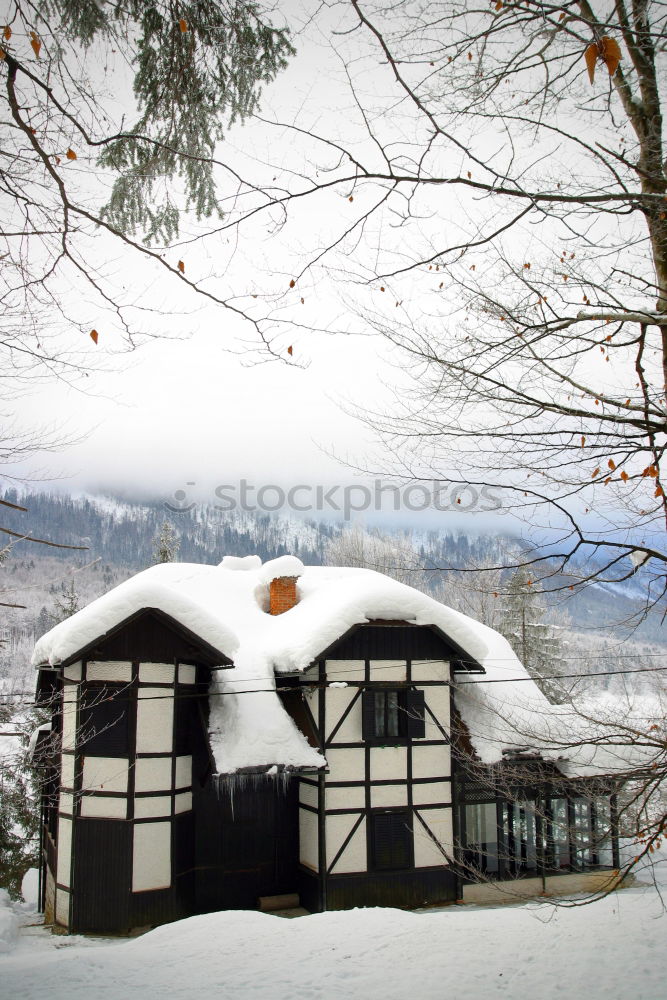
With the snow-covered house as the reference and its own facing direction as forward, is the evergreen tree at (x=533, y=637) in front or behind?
behind

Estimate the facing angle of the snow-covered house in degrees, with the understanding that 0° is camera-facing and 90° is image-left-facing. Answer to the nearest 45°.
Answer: approximately 0°

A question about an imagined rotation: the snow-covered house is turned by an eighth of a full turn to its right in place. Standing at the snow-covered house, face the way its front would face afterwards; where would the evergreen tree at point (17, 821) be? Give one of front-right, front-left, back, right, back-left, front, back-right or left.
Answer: right

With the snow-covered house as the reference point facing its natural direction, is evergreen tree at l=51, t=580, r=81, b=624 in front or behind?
behind

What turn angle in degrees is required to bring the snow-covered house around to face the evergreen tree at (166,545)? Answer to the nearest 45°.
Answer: approximately 180°
